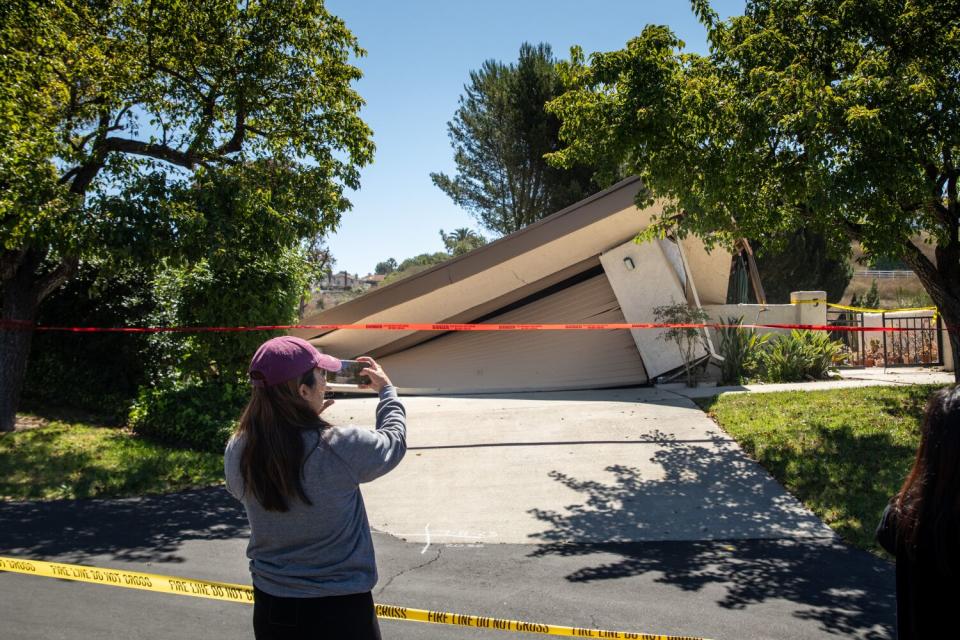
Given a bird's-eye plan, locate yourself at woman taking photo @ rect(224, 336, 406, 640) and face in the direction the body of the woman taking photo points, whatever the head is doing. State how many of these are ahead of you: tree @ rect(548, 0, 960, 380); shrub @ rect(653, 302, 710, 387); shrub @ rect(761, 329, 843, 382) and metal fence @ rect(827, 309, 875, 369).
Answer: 4

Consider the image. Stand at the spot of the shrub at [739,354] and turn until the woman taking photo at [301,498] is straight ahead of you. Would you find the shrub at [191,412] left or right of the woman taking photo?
right

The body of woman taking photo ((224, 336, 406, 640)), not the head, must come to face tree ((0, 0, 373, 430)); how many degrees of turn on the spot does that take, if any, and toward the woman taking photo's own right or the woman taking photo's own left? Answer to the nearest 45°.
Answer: approximately 45° to the woman taking photo's own left

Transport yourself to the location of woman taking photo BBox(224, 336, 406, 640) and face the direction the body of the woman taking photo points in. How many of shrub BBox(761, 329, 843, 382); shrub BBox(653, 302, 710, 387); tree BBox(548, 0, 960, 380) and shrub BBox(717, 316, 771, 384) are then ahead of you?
4

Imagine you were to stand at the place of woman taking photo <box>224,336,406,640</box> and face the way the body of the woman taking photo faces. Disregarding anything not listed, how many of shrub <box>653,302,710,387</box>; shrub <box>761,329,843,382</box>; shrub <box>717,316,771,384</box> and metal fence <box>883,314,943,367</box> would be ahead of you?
4

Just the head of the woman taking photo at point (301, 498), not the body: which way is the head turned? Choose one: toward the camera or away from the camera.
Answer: away from the camera

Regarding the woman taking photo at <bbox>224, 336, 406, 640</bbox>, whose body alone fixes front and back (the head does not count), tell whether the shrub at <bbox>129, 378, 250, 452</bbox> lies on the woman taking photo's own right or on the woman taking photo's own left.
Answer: on the woman taking photo's own left

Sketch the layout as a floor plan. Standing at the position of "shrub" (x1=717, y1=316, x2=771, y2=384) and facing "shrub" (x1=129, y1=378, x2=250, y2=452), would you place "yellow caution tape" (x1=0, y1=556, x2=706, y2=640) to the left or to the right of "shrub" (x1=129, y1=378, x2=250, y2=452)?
left

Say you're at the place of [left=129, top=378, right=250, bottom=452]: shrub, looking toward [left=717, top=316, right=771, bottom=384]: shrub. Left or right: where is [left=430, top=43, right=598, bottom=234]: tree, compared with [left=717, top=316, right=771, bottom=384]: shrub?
left

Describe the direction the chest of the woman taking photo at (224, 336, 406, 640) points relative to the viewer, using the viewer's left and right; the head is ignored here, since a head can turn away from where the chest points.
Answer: facing away from the viewer and to the right of the viewer

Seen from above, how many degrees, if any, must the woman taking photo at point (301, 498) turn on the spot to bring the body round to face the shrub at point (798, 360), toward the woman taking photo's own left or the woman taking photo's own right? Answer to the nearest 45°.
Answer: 0° — they already face it

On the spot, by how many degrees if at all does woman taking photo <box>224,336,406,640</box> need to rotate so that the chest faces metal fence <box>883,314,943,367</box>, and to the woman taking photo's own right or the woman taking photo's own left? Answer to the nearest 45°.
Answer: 0° — they already face it

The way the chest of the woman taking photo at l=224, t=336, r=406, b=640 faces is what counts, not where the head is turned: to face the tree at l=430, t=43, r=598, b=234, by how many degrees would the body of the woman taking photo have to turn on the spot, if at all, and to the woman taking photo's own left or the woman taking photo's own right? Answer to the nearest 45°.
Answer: approximately 45° to the woman taking photo's own left

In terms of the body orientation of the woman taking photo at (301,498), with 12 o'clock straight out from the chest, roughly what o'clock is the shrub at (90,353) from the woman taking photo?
The shrub is roughly at 10 o'clock from the woman taking photo.
